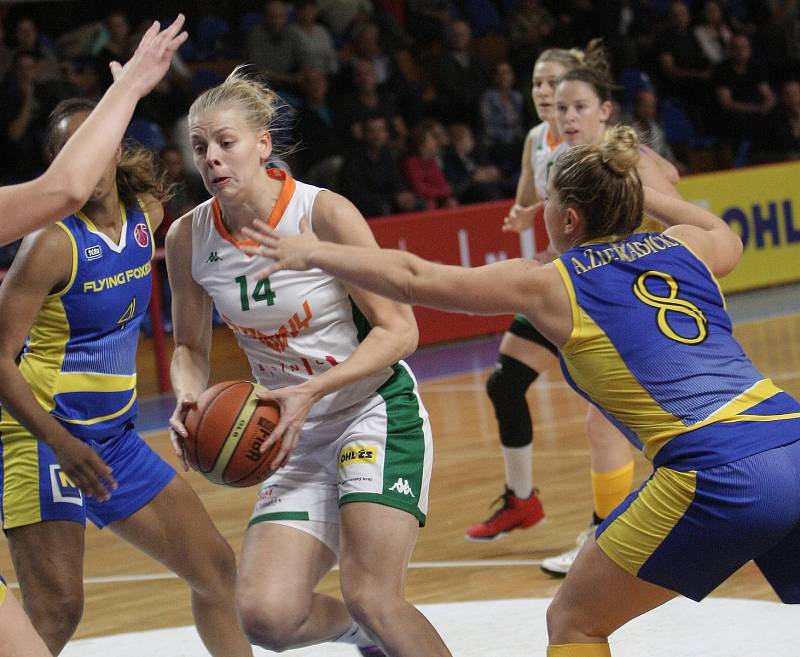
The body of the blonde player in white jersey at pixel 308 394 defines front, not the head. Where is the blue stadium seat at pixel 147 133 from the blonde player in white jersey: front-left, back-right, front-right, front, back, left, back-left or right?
back-right

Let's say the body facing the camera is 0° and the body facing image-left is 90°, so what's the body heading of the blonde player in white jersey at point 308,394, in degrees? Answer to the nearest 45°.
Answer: approximately 45°

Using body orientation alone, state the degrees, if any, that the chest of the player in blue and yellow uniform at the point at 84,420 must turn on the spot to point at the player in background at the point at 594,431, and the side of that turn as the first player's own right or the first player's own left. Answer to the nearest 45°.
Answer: approximately 90° to the first player's own left

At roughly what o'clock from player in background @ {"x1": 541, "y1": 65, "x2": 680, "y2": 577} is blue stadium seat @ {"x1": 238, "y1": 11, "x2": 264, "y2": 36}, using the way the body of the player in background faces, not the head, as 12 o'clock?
The blue stadium seat is roughly at 4 o'clock from the player in background.

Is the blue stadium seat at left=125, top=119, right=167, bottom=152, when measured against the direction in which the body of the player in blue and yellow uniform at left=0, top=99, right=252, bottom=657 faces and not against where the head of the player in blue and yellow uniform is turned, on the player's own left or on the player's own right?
on the player's own left

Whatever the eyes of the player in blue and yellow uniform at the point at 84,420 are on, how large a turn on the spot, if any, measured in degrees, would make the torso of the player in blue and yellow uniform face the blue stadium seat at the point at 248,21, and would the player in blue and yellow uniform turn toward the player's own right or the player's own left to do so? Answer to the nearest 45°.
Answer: approximately 135° to the player's own left

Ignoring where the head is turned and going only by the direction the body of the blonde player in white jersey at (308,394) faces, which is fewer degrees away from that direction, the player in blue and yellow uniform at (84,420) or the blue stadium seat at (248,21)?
the player in blue and yellow uniform

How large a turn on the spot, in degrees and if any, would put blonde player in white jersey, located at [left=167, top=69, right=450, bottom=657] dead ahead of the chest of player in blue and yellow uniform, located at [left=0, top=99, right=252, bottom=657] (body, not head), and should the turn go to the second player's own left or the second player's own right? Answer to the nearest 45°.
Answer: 0° — they already face them
